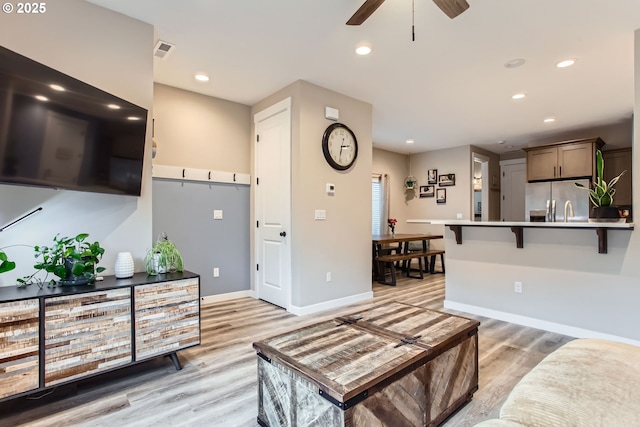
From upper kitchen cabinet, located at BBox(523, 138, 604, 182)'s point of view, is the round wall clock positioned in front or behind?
in front

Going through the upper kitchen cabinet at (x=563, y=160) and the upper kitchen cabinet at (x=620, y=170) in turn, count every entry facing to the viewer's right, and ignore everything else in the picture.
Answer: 0

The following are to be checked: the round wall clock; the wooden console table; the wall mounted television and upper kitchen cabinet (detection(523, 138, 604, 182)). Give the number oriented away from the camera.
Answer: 0

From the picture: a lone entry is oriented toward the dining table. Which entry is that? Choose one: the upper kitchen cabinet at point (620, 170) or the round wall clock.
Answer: the upper kitchen cabinet

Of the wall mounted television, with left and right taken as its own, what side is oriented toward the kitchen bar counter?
front

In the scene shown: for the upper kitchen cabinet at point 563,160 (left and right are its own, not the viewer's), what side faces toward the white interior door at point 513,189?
right

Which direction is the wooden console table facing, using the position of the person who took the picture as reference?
facing the viewer and to the right of the viewer

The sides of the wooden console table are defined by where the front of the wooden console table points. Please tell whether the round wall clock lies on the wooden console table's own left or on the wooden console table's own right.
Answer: on the wooden console table's own left

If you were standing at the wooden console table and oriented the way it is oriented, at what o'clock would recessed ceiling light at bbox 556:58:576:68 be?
The recessed ceiling light is roughly at 11 o'clock from the wooden console table.

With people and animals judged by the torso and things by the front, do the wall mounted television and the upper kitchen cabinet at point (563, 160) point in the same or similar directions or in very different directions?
very different directions

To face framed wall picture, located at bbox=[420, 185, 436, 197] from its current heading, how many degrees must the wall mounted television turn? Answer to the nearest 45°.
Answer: approximately 45° to its left

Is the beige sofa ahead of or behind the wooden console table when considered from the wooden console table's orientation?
ahead

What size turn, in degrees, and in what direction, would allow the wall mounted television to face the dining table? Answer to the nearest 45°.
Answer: approximately 45° to its left

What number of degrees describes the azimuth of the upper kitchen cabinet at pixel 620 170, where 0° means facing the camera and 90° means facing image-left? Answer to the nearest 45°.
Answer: approximately 45°

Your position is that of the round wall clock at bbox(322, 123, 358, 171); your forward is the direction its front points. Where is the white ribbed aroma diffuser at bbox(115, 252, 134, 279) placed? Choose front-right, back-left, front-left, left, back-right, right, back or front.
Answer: right

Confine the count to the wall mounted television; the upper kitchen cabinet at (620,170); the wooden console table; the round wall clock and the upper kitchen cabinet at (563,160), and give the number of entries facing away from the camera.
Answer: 0

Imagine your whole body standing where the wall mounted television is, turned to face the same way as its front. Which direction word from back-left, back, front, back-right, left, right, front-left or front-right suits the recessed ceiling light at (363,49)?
front-left

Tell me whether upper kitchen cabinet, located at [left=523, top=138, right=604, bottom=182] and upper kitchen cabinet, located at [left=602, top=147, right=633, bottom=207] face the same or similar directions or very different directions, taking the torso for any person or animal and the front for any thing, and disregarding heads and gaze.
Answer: same or similar directions
